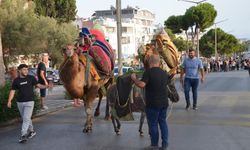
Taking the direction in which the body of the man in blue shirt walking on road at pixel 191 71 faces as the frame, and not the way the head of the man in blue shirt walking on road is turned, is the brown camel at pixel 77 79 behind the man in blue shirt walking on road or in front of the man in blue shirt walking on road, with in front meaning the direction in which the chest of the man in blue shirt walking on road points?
in front

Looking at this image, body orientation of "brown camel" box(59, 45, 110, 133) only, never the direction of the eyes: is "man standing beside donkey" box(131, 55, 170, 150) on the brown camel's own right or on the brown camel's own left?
on the brown camel's own left

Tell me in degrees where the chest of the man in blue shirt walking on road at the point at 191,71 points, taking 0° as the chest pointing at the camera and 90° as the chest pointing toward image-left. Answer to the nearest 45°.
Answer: approximately 0°

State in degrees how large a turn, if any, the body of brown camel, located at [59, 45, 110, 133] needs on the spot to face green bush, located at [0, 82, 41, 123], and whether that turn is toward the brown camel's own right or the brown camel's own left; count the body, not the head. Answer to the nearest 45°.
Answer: approximately 90° to the brown camel's own right

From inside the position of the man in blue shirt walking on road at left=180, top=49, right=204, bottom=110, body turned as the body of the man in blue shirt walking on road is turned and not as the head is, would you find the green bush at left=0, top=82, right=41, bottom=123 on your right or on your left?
on your right

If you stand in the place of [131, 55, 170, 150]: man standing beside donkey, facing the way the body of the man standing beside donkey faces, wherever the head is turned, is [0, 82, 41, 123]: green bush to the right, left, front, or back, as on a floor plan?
front

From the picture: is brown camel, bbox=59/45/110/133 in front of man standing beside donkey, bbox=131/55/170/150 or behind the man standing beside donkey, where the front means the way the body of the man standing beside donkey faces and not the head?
in front
